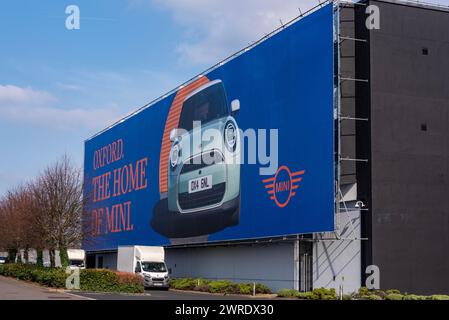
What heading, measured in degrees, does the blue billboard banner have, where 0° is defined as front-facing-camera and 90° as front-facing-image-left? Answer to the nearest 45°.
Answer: approximately 45°

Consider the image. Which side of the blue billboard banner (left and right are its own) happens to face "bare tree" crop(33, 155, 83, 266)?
right

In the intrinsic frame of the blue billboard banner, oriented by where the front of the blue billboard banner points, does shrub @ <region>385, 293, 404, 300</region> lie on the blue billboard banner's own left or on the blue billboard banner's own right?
on the blue billboard banner's own left

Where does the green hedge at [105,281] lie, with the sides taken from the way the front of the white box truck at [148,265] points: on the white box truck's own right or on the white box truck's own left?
on the white box truck's own right

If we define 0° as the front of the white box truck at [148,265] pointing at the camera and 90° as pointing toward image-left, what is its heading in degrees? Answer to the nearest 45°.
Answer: approximately 315°

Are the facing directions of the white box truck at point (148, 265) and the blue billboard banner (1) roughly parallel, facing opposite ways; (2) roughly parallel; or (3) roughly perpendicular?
roughly perpendicular
